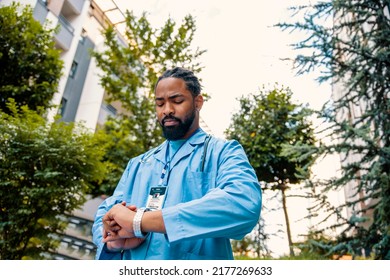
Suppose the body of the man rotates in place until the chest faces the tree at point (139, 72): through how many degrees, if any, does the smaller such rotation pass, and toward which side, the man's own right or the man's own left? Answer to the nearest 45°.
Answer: approximately 135° to the man's own right

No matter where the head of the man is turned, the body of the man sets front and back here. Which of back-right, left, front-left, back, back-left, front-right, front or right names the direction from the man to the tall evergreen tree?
back

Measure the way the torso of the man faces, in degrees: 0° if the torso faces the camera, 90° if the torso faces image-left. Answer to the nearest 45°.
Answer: approximately 45°

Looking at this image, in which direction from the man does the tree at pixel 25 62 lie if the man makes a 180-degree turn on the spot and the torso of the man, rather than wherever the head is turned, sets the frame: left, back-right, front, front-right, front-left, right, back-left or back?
left

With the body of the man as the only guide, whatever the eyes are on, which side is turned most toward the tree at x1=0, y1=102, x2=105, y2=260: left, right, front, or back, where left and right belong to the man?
right

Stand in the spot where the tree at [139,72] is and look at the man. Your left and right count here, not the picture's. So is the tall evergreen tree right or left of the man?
left
